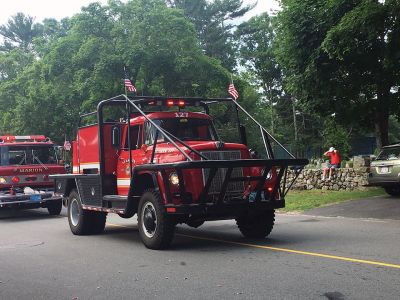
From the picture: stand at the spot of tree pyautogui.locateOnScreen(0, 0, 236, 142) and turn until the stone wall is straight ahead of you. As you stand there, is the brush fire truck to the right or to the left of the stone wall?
right

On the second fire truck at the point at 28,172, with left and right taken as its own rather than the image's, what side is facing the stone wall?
left

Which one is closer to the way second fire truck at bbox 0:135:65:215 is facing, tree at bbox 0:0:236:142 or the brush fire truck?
the brush fire truck

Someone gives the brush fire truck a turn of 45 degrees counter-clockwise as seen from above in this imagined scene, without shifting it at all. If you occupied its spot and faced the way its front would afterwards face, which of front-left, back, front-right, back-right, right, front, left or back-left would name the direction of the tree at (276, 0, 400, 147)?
front-left

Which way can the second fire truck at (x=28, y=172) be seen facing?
toward the camera

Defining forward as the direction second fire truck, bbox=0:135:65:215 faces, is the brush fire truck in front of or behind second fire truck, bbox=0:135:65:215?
in front

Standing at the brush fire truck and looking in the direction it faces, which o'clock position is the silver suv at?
The silver suv is roughly at 9 o'clock from the brush fire truck.
